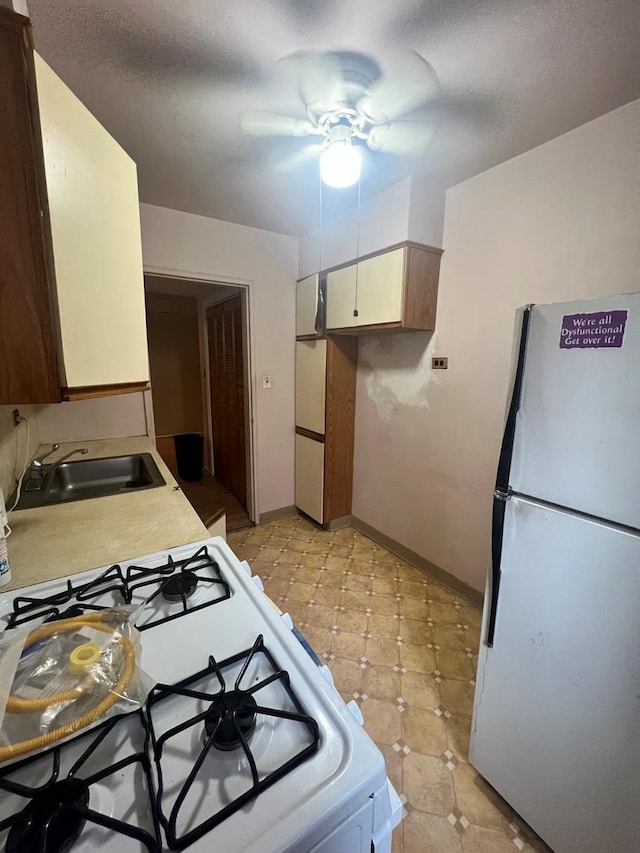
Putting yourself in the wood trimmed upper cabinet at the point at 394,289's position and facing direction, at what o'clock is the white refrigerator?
The white refrigerator is roughly at 10 o'clock from the wood trimmed upper cabinet.

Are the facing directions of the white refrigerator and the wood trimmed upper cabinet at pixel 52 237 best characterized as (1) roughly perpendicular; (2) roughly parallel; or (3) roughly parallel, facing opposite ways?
roughly parallel, facing opposite ways

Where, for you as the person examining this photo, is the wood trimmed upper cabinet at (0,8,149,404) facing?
facing the viewer and to the right of the viewer

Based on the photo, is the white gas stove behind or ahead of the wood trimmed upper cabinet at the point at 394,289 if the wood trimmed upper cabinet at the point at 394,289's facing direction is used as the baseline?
ahead

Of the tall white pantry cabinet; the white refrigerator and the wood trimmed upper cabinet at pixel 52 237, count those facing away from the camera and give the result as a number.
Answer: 0

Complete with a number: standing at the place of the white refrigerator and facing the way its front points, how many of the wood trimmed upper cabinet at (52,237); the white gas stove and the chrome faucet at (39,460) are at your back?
0

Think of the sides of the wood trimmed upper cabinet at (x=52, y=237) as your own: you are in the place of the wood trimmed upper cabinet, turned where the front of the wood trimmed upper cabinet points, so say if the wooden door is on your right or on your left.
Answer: on your left

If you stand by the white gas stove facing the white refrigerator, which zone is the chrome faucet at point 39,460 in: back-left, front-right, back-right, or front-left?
back-left

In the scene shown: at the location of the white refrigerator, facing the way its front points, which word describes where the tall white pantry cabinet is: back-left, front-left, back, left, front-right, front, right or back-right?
right

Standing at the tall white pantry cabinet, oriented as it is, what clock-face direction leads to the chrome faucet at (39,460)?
The chrome faucet is roughly at 12 o'clock from the tall white pantry cabinet.

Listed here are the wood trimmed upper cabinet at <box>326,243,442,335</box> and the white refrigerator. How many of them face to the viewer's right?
0

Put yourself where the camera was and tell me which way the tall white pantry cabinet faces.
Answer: facing the viewer and to the left of the viewer

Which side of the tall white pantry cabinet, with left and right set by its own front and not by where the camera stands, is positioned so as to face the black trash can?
right

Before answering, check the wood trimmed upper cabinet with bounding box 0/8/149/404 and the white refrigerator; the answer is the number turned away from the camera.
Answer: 0

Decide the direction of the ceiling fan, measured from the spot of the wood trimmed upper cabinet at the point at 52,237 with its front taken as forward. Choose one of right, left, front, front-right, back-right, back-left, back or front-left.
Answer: front-left

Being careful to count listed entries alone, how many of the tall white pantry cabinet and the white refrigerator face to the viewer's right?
0

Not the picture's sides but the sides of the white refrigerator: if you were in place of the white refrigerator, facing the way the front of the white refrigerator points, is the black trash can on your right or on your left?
on your right
